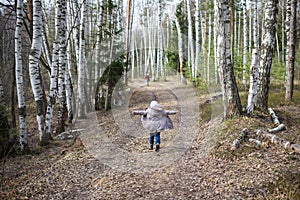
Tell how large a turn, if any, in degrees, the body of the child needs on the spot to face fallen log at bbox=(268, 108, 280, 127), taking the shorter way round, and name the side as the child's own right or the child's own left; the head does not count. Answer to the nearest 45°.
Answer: approximately 90° to the child's own right

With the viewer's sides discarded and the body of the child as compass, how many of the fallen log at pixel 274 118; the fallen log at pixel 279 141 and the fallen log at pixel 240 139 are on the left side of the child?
0

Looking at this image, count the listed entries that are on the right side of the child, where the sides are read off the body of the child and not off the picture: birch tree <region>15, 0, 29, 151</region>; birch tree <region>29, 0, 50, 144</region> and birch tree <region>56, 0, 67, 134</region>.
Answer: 0

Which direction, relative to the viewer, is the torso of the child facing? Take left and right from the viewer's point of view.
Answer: facing away from the viewer

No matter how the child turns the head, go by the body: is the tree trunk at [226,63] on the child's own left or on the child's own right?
on the child's own right

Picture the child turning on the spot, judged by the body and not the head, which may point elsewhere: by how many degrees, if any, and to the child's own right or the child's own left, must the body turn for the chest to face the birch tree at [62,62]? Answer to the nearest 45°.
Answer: approximately 45° to the child's own left

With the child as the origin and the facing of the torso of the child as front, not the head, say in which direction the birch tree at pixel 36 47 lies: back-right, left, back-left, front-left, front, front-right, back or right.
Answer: left

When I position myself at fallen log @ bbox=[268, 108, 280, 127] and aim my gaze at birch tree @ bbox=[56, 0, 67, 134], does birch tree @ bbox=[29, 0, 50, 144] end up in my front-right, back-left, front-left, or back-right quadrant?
front-left

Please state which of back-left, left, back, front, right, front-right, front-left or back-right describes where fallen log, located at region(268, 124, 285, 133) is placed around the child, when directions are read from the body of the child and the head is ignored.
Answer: right

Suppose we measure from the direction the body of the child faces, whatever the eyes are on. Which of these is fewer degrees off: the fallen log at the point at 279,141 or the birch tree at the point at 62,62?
the birch tree

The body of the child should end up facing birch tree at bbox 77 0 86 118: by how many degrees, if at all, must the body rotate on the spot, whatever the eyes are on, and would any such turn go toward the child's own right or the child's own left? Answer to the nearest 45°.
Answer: approximately 45° to the child's own left

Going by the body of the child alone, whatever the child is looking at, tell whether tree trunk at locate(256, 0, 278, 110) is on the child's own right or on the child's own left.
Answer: on the child's own right

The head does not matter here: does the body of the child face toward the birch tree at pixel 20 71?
no

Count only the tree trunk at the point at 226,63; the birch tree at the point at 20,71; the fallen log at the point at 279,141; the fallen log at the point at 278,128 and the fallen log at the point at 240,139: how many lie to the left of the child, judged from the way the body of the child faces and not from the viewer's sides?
1

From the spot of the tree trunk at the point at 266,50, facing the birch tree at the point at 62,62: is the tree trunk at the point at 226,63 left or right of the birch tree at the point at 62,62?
left

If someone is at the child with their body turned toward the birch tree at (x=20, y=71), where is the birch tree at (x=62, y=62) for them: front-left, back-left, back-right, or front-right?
front-right
